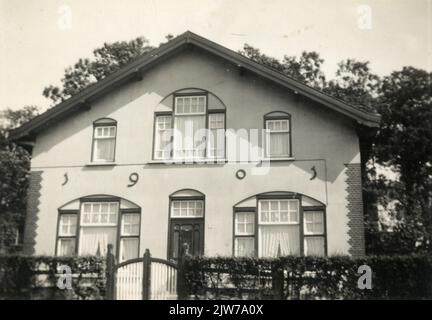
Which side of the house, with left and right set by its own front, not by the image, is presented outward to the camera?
front

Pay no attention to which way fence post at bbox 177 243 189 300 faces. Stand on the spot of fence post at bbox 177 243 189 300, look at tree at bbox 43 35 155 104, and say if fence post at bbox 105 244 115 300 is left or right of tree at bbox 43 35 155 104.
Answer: left

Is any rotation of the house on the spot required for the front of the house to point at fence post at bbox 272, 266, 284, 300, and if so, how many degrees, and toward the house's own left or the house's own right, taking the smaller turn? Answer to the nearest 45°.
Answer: approximately 45° to the house's own left

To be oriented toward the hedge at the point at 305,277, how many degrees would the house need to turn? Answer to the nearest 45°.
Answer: approximately 45° to its left

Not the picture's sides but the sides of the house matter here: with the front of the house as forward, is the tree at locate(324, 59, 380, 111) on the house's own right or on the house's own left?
on the house's own left

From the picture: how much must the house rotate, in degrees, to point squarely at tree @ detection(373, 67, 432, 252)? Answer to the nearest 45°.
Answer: approximately 135° to its left

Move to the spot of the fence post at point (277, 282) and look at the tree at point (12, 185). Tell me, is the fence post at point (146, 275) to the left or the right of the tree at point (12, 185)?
left

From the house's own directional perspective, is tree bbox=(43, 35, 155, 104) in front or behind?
behind

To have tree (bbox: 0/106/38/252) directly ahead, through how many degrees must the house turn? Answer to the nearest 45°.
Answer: approximately 135° to its right
